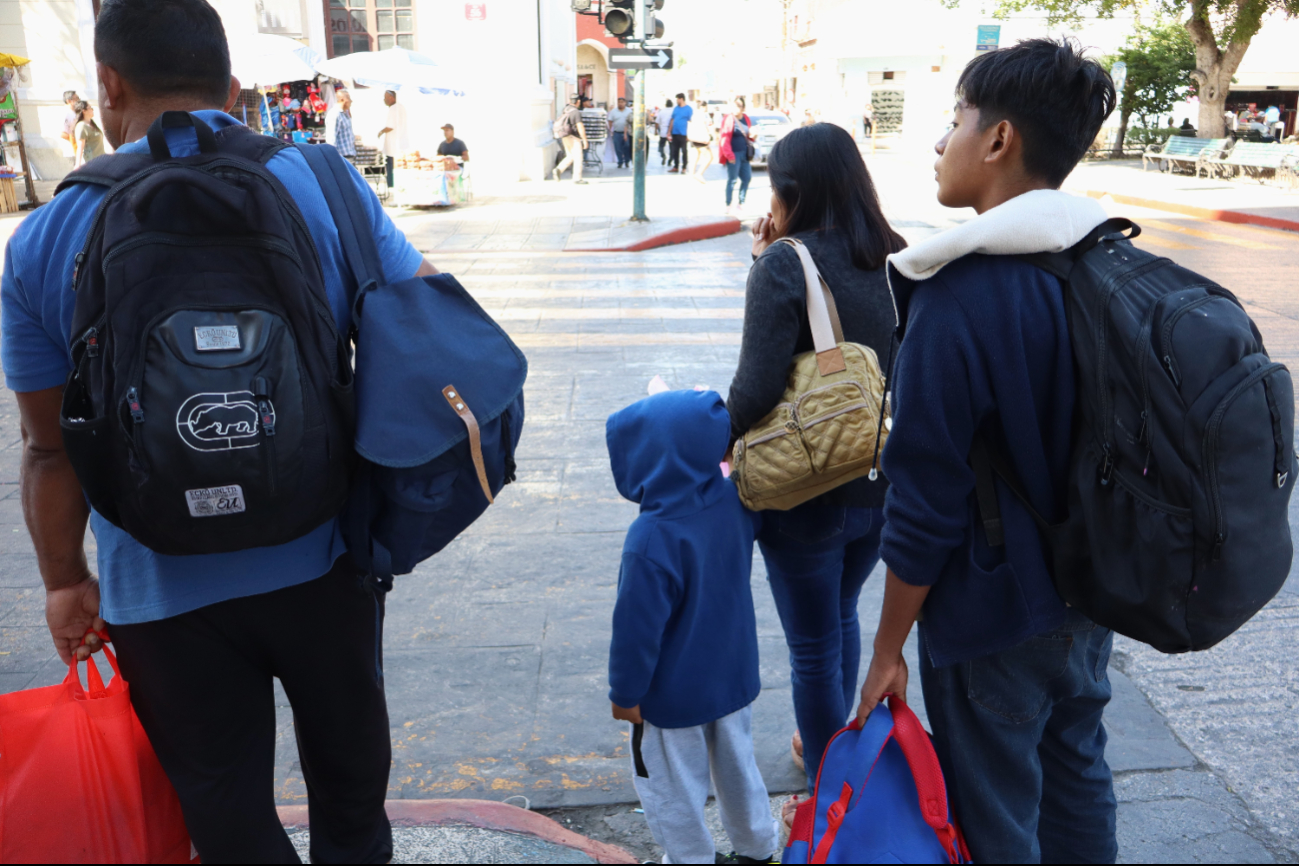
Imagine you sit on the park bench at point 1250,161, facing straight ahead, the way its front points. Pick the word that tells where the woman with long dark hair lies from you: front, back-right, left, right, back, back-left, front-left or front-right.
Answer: front-left

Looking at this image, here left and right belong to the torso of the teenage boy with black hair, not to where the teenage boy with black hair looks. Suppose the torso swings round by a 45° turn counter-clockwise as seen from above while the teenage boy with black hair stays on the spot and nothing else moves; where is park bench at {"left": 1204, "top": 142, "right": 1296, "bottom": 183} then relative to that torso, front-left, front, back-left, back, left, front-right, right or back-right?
right

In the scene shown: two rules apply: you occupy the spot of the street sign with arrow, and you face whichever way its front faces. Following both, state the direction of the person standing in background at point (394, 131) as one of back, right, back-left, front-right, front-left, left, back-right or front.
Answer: back-right

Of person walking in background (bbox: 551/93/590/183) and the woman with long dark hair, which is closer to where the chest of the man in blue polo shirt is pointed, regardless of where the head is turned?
the person walking in background

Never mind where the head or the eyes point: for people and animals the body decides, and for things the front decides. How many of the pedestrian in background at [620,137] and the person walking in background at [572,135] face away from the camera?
0

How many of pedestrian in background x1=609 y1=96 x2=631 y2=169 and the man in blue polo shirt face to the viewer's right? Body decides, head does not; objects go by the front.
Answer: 0

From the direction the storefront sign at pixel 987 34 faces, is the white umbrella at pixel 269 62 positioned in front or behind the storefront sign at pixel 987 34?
in front

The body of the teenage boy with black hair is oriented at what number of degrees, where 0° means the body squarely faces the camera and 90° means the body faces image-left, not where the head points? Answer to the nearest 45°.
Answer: approximately 135°

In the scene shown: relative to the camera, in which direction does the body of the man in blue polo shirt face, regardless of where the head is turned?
away from the camera

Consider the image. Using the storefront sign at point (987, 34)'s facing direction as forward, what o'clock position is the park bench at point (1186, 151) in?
The park bench is roughly at 9 o'clock from the storefront sign.

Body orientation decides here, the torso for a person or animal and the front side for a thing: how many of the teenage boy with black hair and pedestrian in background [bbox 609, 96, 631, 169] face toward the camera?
1

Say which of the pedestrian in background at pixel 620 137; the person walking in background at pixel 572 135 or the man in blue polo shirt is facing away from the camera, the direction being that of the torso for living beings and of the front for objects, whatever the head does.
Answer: the man in blue polo shirt

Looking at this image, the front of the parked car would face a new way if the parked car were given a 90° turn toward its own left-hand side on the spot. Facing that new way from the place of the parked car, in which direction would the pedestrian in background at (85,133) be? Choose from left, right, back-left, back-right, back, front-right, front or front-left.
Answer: back-right
